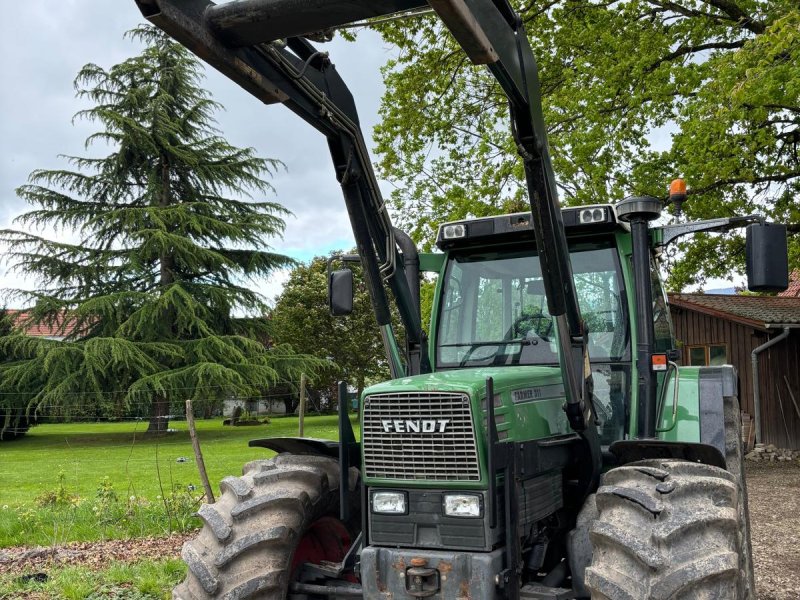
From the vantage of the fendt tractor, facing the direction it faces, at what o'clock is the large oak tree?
The large oak tree is roughly at 5 o'clock from the fendt tractor.

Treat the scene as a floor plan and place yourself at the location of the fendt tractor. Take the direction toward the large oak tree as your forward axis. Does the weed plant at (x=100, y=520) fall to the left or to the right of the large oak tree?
left

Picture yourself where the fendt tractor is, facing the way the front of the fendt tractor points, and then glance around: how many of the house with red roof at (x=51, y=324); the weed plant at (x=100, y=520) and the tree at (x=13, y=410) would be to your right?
3

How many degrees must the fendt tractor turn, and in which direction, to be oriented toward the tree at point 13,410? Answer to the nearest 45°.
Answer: approximately 90° to its right

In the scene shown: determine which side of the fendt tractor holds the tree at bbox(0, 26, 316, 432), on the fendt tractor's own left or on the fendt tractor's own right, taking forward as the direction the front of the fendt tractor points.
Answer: on the fendt tractor's own right

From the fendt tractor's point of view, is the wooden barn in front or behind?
behind

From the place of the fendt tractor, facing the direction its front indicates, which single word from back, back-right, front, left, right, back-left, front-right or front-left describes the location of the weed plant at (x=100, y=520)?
right

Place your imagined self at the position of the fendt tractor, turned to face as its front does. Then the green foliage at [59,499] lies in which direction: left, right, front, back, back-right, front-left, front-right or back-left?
right

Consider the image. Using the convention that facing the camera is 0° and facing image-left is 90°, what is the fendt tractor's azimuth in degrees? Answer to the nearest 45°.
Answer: approximately 45°

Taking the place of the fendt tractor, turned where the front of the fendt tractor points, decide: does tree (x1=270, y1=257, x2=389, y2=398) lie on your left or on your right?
on your right
